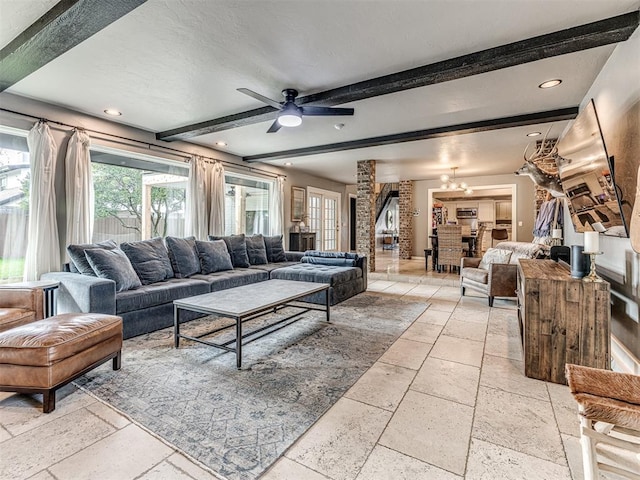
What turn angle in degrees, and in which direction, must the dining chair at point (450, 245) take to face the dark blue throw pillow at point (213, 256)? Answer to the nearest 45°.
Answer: approximately 135° to its left

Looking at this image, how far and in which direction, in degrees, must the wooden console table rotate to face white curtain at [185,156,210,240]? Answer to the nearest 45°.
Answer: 0° — it already faces it

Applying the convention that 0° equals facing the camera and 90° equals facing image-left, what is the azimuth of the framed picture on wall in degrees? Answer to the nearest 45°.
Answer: approximately 315°

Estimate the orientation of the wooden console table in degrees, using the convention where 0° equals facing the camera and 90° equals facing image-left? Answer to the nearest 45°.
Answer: approximately 90°

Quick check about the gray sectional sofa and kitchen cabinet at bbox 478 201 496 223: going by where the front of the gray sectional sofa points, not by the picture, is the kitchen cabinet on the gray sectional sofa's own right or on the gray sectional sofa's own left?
on the gray sectional sofa's own left

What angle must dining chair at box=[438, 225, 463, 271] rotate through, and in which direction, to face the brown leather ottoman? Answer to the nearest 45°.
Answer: approximately 180°

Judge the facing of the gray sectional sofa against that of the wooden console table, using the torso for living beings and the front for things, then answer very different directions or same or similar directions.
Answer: very different directions

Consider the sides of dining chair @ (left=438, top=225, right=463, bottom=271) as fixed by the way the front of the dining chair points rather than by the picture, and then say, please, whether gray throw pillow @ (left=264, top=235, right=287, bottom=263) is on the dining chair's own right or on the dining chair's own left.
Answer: on the dining chair's own left

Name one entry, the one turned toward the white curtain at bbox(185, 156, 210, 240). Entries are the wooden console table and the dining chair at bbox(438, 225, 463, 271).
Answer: the wooden console table

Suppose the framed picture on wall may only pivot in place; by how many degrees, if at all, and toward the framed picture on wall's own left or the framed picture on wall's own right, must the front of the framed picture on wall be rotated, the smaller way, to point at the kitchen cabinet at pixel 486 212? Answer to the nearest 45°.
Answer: approximately 90° to the framed picture on wall's own left

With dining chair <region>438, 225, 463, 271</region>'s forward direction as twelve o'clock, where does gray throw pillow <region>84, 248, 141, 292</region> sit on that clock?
The gray throw pillow is roughly at 7 o'clock from the dining chair.

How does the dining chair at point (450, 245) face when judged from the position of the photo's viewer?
facing away from the viewer
